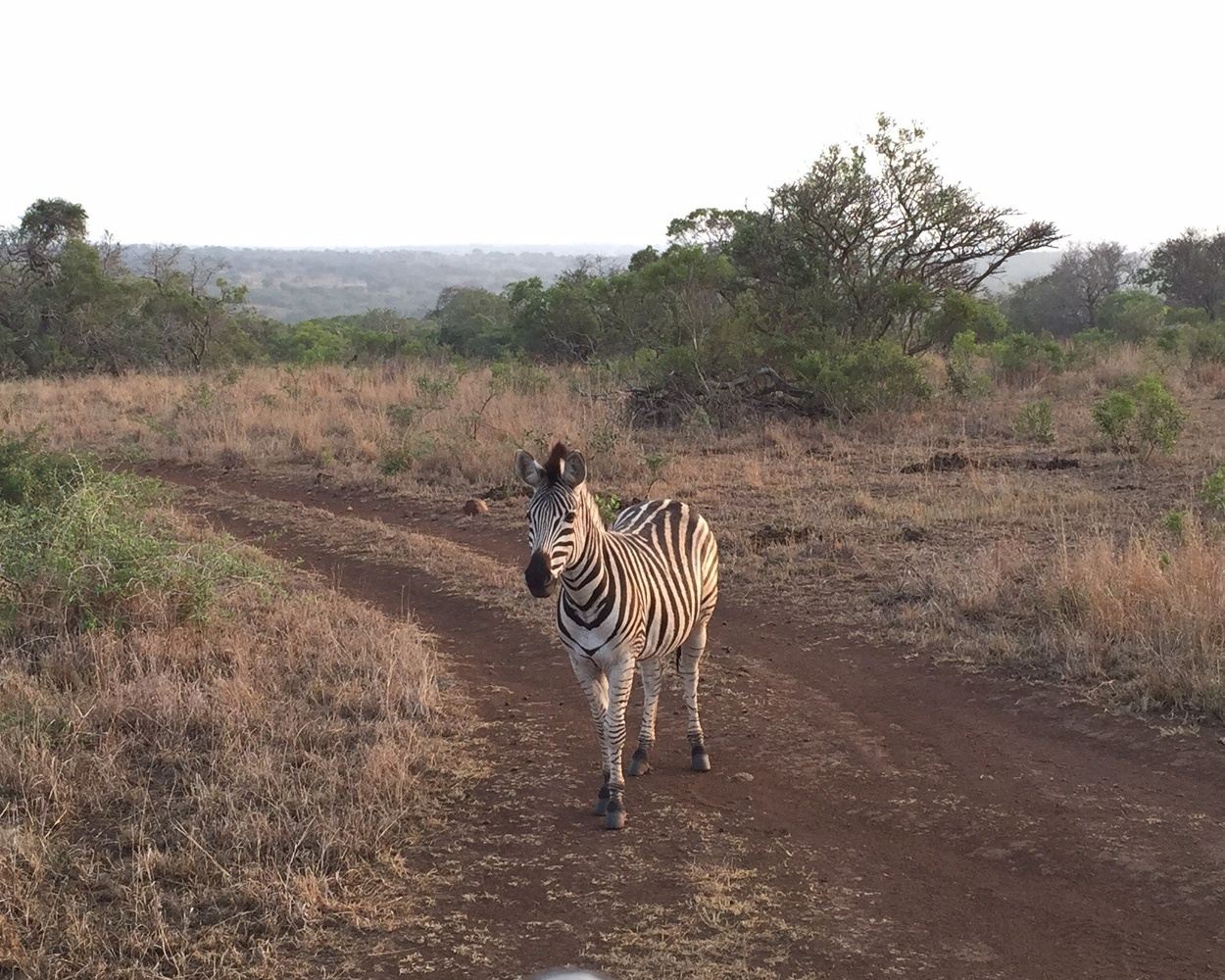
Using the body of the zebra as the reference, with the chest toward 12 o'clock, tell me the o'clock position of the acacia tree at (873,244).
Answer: The acacia tree is roughly at 5 o'clock from the zebra.

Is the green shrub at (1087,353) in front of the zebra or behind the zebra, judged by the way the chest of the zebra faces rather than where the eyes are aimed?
behind

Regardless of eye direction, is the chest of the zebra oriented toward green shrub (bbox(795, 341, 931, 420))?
no

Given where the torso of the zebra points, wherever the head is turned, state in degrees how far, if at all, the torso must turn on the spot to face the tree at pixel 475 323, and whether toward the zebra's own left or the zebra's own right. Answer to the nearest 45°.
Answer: approximately 135° to the zebra's own right

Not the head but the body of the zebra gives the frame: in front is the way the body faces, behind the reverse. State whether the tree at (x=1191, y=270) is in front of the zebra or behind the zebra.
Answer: behind

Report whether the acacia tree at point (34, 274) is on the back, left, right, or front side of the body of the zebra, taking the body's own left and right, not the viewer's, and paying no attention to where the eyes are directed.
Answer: right

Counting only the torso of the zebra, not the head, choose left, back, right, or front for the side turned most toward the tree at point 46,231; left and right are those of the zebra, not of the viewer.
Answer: right

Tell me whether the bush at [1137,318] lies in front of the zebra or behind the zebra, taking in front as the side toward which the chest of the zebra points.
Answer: behind

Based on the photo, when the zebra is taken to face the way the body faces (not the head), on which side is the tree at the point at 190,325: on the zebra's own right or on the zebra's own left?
on the zebra's own right

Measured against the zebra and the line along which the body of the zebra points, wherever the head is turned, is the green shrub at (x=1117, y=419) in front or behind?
behind

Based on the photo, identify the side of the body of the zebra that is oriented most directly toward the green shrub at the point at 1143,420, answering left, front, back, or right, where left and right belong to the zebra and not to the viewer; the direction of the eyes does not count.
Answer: back

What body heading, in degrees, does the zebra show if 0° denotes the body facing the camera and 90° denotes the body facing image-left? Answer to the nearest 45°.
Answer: approximately 45°

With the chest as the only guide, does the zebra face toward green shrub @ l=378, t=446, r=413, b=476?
no

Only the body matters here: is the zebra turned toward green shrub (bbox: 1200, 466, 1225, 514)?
no
